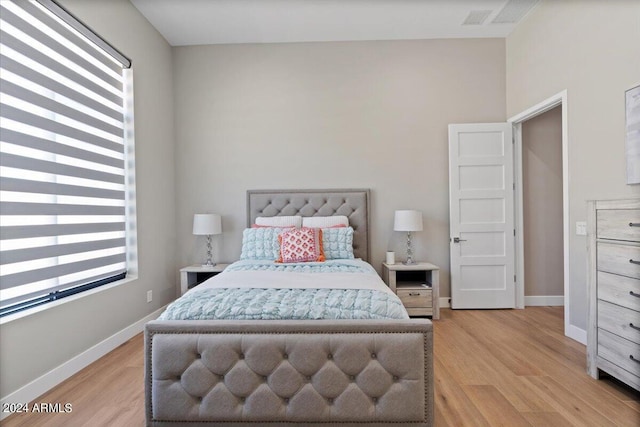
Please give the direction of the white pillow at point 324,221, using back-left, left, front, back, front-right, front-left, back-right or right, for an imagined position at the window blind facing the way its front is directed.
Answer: front-left

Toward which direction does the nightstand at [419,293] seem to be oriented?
toward the camera

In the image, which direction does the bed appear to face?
toward the camera

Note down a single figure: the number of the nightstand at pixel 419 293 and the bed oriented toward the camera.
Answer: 2

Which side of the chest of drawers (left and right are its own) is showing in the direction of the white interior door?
right

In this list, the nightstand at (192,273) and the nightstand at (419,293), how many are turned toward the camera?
2

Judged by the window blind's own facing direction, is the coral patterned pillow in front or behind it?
in front

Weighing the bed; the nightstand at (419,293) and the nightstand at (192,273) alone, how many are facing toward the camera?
3

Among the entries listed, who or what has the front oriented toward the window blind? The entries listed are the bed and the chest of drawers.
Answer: the chest of drawers

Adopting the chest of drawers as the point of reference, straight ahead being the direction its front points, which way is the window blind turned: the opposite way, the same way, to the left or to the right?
the opposite way

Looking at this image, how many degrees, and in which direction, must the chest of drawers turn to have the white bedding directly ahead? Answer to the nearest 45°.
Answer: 0° — it already faces it

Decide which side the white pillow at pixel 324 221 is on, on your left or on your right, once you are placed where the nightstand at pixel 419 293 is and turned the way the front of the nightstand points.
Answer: on your right

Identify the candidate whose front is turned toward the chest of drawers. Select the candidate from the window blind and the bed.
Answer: the window blind

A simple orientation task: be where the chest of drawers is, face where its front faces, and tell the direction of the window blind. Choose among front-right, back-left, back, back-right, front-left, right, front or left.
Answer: front

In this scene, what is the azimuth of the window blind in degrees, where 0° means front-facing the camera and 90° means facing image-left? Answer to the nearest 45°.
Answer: approximately 315°

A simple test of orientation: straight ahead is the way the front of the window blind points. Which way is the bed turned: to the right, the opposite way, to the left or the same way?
to the right
